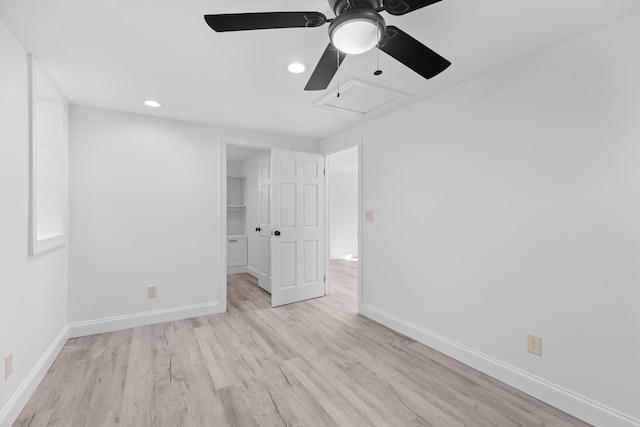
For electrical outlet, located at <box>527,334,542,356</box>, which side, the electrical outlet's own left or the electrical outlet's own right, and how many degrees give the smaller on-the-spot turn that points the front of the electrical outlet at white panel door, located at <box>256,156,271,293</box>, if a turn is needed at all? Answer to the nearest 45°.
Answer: approximately 45° to the electrical outlet's own right

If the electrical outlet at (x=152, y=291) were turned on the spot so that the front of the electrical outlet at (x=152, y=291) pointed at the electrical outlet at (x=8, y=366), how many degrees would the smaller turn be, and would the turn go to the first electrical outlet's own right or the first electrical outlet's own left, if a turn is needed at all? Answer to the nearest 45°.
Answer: approximately 45° to the first electrical outlet's own right

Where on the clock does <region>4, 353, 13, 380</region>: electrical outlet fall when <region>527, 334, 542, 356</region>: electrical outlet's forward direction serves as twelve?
<region>4, 353, 13, 380</region>: electrical outlet is roughly at 12 o'clock from <region>527, 334, 542, 356</region>: electrical outlet.

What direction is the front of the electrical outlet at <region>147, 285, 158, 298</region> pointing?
toward the camera

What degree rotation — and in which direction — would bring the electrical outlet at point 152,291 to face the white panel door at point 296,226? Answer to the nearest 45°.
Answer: approximately 90° to its left

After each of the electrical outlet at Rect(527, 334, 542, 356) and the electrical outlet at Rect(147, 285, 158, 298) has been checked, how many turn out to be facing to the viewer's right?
0

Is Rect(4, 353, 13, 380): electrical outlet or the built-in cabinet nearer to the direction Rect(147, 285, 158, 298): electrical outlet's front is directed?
the electrical outlet

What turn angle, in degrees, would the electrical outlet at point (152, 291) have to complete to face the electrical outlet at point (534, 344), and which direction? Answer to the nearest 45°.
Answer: approximately 45° to its left

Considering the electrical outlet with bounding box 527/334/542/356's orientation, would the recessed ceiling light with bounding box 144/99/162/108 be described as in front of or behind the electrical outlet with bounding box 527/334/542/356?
in front

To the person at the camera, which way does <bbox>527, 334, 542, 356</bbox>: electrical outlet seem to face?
facing the viewer and to the left of the viewer

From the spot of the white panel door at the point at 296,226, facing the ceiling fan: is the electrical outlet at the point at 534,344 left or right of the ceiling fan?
left
